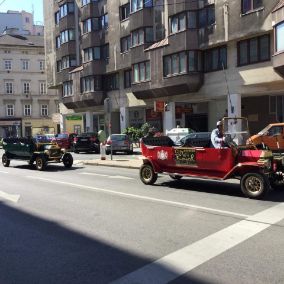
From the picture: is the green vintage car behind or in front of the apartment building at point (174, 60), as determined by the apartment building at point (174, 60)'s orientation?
in front

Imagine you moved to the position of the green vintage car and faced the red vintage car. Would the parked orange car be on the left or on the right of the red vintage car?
left

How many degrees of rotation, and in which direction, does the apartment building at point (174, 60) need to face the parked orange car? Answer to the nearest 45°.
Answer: approximately 45° to its left

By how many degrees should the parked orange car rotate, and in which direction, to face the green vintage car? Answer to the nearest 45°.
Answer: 0° — it already faces it

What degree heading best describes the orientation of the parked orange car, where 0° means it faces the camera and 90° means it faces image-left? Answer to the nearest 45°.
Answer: approximately 90°

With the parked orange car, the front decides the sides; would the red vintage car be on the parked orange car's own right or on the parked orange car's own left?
on the parked orange car's own left

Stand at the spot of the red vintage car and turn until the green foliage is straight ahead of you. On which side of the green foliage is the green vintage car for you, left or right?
left

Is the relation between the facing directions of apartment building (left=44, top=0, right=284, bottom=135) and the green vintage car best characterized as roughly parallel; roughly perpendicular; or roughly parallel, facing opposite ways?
roughly perpendicular

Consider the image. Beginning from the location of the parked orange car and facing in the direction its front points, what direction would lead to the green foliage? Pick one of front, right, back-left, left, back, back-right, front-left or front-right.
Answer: front-right
